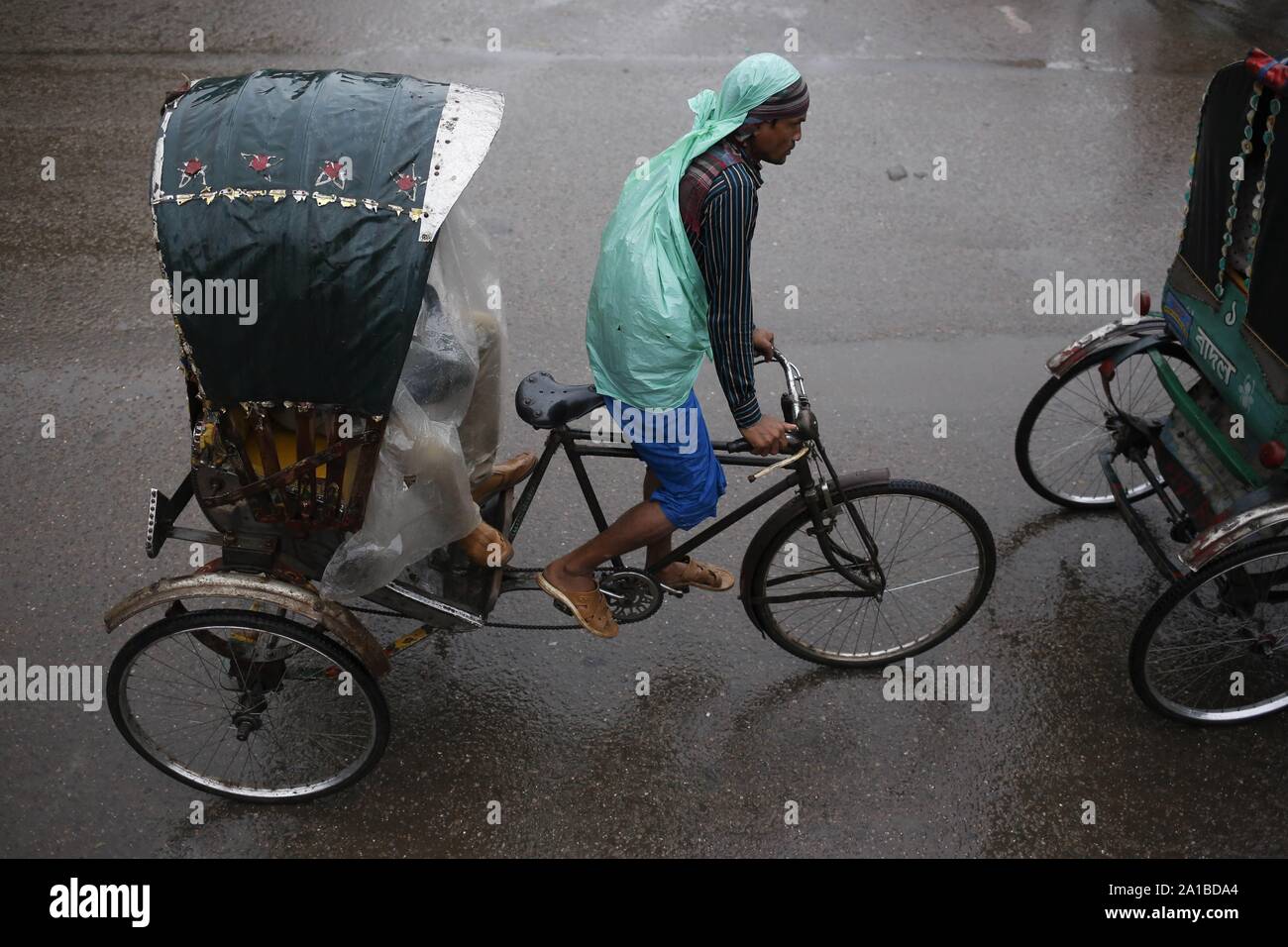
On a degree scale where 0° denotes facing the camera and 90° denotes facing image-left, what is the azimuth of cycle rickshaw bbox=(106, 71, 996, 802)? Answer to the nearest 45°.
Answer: approximately 270°

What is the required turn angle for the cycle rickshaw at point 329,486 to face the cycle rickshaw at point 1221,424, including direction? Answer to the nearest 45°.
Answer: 0° — it already faces it

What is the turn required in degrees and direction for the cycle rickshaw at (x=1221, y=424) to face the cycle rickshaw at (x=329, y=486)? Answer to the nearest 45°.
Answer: approximately 180°

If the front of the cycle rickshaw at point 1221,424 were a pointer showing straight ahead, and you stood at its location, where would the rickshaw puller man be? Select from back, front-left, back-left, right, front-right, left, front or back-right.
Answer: back

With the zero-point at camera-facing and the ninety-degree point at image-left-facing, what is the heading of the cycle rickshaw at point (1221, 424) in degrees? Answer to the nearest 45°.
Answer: approximately 225°

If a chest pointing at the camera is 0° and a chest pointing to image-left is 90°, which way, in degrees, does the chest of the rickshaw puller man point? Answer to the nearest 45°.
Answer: approximately 270°

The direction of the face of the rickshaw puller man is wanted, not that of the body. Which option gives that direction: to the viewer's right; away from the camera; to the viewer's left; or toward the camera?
to the viewer's right
